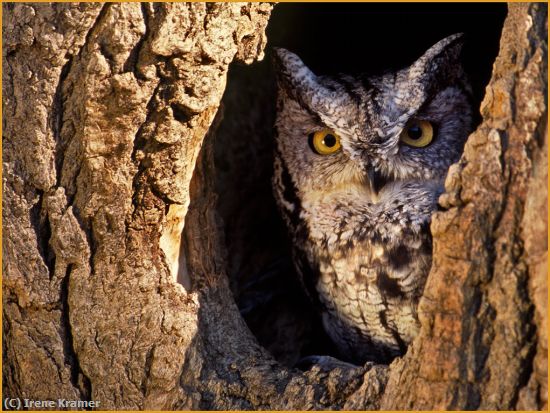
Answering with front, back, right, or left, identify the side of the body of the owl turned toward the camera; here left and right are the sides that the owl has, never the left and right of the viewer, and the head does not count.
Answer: front
